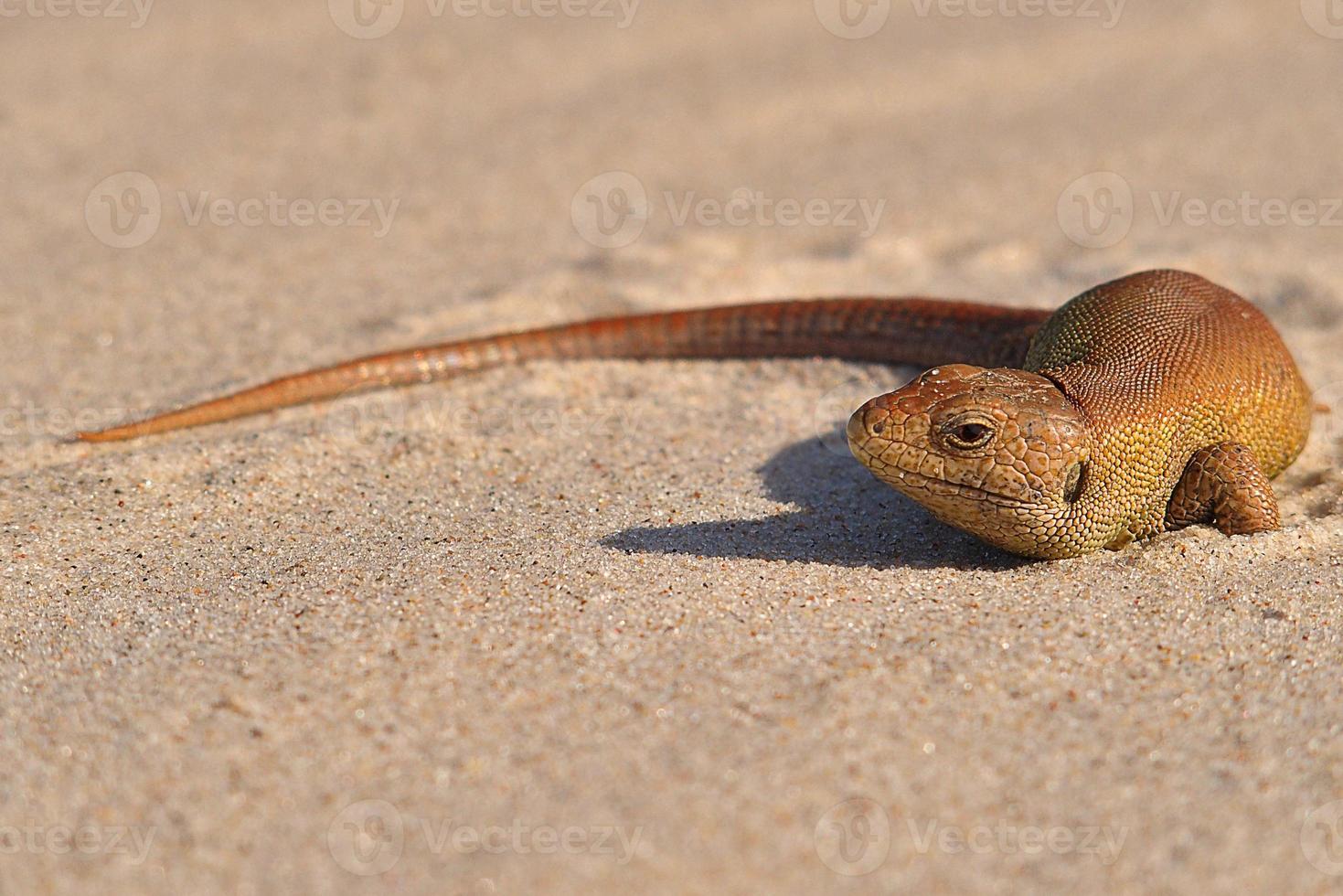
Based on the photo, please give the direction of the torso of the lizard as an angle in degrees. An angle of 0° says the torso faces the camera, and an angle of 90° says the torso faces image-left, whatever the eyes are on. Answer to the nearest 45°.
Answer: approximately 45°
